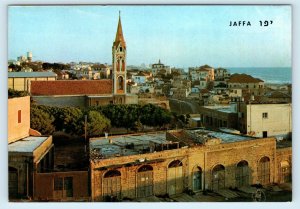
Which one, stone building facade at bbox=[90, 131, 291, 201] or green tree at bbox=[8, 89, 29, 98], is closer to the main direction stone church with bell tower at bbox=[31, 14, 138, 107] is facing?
the stone building facade

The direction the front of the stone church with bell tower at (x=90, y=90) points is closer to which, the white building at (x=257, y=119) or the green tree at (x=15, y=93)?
the white building
